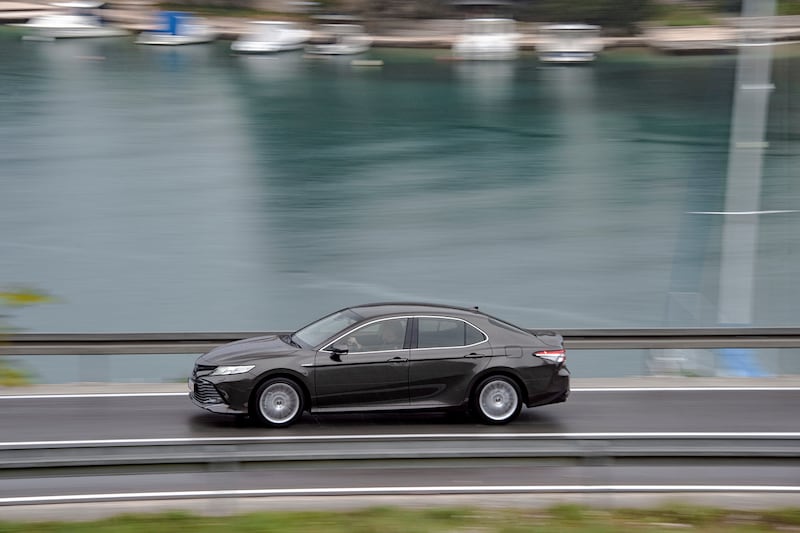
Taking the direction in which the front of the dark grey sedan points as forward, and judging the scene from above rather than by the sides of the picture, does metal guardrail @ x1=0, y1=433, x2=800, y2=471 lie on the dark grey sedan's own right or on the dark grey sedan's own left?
on the dark grey sedan's own left

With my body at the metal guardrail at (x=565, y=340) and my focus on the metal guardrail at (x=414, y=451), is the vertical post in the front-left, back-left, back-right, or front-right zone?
back-left

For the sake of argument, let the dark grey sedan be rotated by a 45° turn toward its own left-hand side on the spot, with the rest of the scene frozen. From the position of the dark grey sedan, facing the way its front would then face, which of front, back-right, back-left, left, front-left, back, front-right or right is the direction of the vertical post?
back

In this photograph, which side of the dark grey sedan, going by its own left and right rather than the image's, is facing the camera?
left
